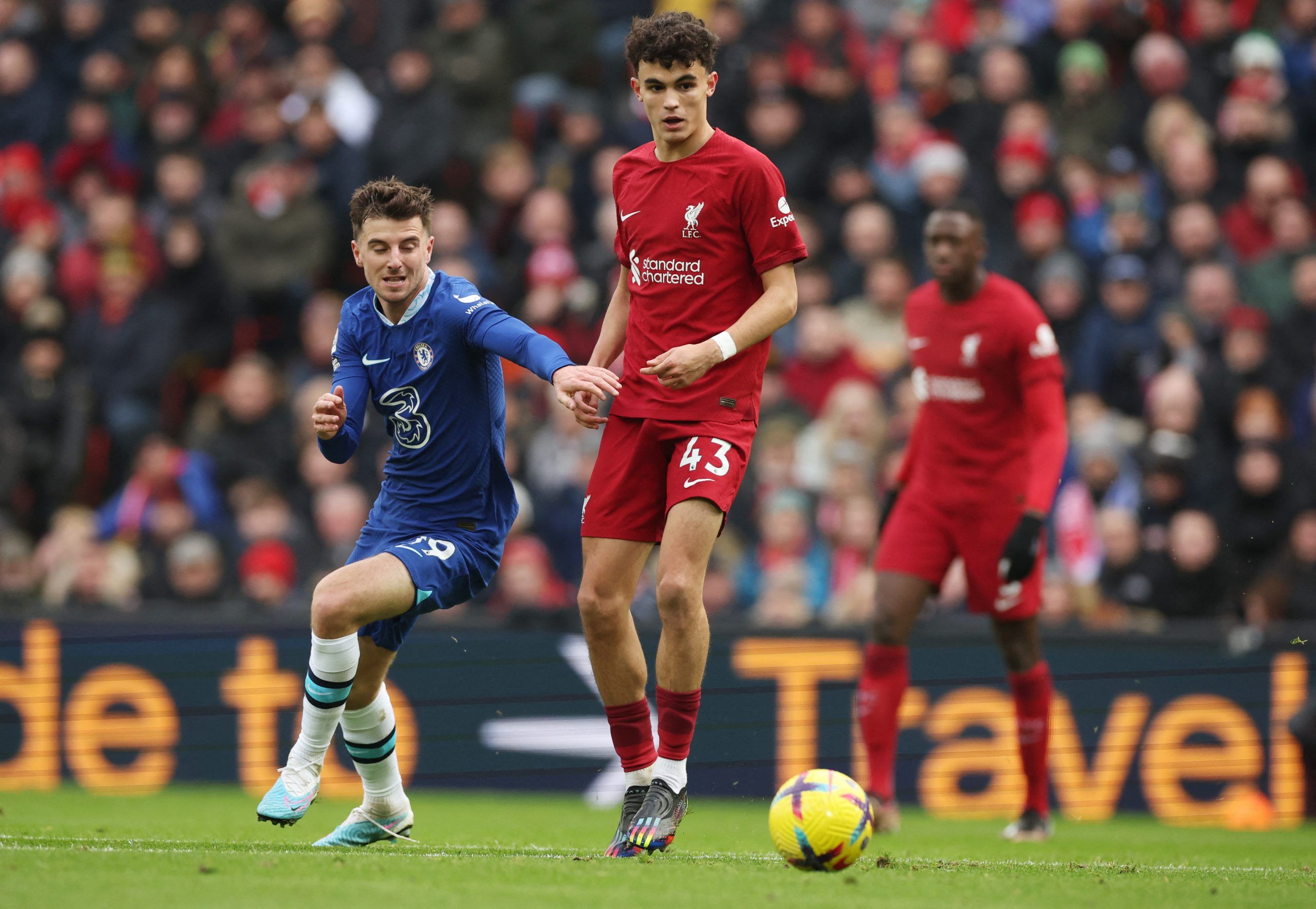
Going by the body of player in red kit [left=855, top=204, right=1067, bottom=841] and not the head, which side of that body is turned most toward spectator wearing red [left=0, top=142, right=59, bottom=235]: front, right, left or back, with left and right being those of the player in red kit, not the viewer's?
right

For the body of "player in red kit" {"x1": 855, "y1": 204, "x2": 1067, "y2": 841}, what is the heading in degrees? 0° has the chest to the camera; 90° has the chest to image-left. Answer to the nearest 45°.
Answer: approximately 45°

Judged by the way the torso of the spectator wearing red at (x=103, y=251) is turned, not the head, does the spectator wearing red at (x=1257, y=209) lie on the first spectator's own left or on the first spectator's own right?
on the first spectator's own left

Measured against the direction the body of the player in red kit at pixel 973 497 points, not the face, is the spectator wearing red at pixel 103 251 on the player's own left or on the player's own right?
on the player's own right
